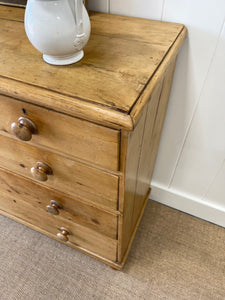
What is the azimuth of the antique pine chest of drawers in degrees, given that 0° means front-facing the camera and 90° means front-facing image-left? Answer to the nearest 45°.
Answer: approximately 45°
